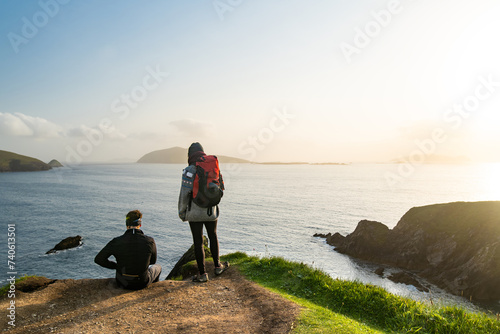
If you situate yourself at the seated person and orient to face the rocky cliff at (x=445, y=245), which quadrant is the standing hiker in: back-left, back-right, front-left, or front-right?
front-right

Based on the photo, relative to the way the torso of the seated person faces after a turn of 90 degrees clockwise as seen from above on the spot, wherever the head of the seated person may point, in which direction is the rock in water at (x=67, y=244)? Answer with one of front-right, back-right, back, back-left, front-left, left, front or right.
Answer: left

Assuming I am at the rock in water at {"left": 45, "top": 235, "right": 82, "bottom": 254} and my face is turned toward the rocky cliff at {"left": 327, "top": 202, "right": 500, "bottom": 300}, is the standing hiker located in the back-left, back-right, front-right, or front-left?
front-right

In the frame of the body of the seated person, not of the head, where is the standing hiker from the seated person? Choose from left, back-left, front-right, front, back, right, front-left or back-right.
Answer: right

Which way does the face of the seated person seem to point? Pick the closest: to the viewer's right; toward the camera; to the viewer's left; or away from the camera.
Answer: away from the camera

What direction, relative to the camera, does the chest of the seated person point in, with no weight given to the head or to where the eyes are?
away from the camera
